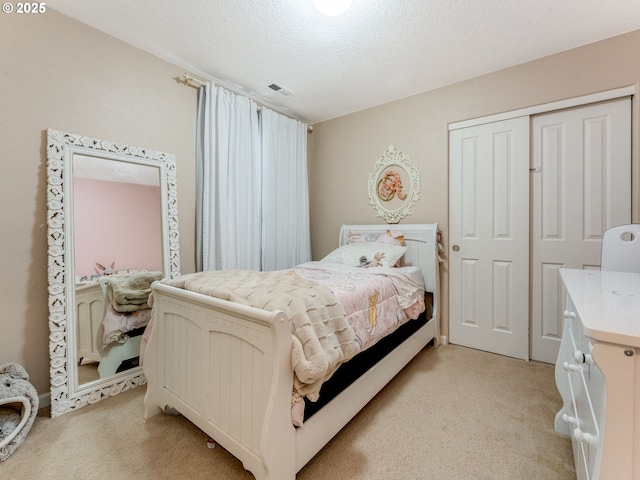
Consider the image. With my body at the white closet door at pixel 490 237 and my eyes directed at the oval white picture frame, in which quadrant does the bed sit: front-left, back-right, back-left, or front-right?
front-left

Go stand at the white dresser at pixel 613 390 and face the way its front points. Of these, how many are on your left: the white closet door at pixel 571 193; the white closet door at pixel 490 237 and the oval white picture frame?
0

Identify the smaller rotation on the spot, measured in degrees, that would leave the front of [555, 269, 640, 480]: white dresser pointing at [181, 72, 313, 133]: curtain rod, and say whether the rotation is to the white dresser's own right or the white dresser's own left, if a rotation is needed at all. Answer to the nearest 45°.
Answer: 0° — it already faces it

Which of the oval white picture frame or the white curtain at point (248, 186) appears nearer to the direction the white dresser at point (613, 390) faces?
the white curtain

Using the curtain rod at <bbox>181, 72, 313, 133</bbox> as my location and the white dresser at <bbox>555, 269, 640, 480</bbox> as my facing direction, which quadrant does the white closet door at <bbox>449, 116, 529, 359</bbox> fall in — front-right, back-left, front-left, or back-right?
front-left

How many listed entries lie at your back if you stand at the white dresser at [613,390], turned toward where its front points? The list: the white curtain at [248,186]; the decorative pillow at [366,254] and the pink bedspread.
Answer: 0

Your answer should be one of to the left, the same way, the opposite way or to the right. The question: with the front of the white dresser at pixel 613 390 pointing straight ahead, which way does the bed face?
to the left

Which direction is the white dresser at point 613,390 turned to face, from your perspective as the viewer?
facing to the left of the viewer

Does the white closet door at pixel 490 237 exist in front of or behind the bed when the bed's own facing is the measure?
behind

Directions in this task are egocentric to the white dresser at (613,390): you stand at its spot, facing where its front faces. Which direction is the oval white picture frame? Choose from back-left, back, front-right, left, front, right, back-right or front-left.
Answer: front-right

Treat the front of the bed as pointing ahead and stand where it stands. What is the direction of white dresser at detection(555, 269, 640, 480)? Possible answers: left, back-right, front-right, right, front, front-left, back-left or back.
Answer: left

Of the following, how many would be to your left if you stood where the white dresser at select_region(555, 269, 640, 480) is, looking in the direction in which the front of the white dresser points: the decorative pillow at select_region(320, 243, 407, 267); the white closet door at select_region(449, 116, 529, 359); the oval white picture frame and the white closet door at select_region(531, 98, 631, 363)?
0

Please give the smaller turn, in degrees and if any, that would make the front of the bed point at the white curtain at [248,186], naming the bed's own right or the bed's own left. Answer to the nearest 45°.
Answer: approximately 135° to the bed's own right

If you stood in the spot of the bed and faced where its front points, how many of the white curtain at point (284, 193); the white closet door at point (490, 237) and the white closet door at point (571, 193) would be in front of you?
0

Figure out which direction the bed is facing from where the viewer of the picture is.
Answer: facing the viewer and to the left of the viewer

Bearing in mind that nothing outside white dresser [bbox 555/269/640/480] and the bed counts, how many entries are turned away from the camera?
0

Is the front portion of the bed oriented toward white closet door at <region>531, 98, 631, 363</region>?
no

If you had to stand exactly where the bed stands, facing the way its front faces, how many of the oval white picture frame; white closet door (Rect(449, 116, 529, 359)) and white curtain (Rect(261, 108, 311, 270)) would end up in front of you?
0
